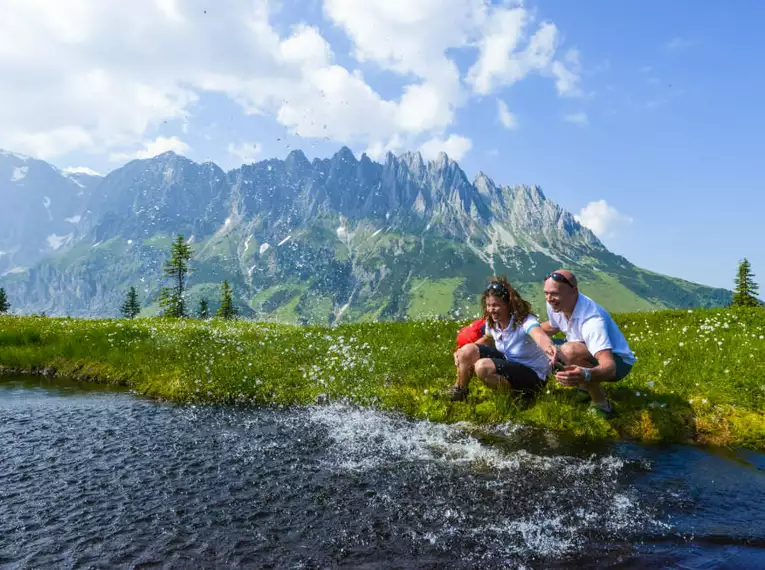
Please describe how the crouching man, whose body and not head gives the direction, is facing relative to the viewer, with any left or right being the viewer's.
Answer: facing the viewer and to the left of the viewer

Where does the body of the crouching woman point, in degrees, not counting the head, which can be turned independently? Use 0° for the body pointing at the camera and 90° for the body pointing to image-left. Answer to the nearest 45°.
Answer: approximately 45°

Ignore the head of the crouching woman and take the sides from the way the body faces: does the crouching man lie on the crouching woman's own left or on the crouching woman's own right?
on the crouching woman's own left

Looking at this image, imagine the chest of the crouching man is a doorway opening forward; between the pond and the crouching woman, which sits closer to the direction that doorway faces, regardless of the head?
the pond

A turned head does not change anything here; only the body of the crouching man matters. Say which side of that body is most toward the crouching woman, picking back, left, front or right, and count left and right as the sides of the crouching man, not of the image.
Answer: right

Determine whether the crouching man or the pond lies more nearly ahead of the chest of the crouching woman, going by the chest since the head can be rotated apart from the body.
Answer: the pond

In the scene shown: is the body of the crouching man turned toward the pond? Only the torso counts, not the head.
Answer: yes

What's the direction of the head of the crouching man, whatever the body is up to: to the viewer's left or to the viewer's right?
to the viewer's left
